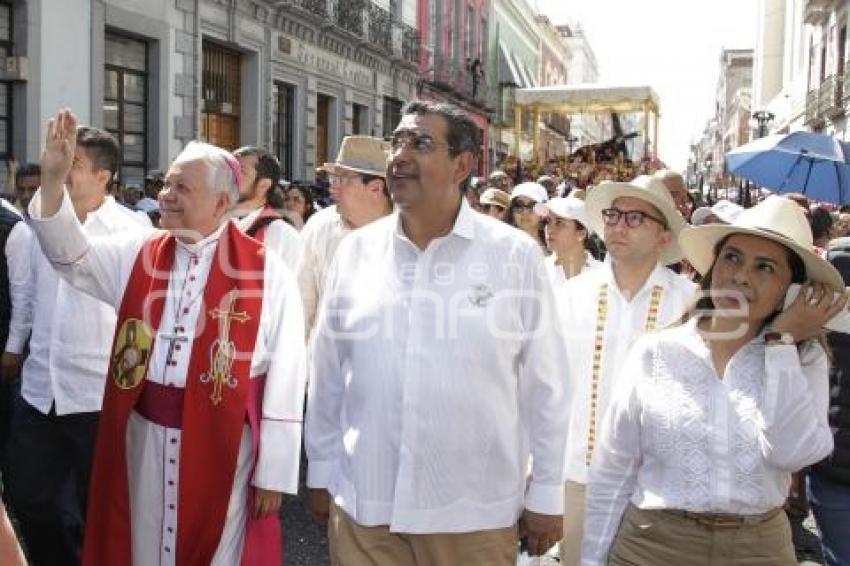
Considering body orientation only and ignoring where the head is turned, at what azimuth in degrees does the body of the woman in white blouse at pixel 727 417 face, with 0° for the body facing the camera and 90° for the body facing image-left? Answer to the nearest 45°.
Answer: approximately 0°

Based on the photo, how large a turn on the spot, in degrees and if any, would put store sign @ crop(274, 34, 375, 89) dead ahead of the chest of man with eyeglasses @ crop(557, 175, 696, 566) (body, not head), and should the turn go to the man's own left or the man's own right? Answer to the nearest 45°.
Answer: approximately 180°

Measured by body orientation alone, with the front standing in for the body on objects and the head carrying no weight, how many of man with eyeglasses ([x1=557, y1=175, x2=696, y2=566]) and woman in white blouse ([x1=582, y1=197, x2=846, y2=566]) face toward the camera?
2

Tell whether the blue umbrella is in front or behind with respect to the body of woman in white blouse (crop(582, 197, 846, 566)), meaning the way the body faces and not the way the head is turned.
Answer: behind

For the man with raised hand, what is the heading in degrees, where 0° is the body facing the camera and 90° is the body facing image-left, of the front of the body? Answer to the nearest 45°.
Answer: approximately 45°

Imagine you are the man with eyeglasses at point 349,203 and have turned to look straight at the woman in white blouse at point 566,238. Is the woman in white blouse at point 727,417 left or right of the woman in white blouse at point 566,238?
right

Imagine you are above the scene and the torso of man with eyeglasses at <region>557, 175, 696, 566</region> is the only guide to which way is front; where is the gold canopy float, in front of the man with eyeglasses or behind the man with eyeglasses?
behind

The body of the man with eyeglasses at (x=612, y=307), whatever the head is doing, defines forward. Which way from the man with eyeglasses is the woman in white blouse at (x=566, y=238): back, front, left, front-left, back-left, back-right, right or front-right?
back

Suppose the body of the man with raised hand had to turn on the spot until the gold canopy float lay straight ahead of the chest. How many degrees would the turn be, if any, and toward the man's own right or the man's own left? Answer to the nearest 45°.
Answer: approximately 180°
